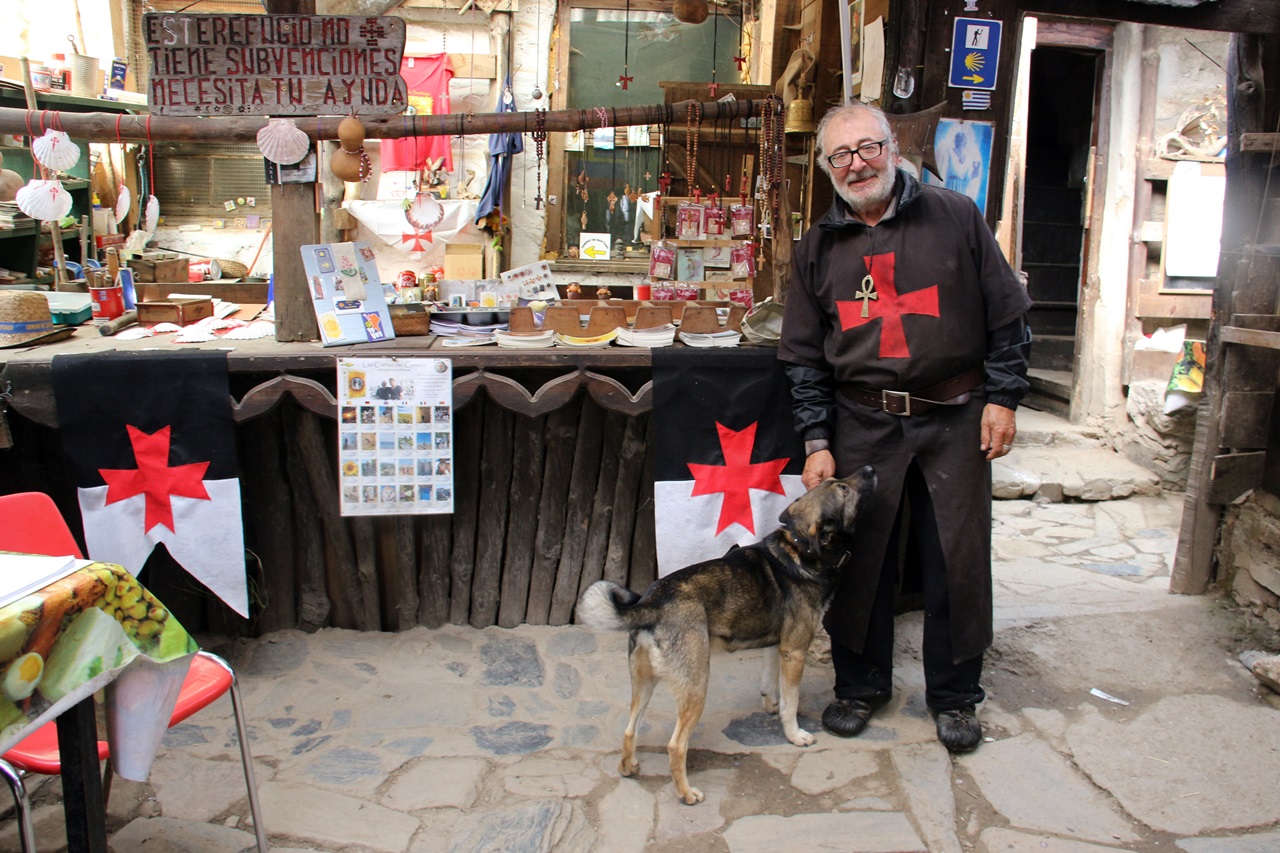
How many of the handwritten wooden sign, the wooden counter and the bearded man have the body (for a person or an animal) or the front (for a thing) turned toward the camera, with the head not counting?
3

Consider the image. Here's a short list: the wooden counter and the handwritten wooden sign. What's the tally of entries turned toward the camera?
2

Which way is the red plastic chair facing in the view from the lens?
facing the viewer and to the right of the viewer

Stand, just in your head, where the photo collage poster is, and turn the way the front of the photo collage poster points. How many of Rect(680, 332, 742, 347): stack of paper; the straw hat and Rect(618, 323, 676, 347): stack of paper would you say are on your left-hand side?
2

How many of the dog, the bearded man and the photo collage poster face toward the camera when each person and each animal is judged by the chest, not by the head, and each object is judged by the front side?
2

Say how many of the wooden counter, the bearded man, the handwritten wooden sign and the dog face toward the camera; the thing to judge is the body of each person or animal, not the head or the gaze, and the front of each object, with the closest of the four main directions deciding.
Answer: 3

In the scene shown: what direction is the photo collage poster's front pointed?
toward the camera

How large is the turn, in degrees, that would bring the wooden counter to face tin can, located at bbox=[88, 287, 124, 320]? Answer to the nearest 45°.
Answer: approximately 135° to its right

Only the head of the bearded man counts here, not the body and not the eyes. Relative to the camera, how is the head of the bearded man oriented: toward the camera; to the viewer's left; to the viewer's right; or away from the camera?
toward the camera

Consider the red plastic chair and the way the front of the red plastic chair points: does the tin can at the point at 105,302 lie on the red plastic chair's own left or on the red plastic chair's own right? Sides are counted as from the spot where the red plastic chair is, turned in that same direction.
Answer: on the red plastic chair's own left

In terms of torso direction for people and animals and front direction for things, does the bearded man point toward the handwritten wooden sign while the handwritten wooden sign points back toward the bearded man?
no

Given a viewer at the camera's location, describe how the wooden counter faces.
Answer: facing the viewer

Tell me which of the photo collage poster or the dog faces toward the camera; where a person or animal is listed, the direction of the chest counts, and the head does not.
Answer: the photo collage poster

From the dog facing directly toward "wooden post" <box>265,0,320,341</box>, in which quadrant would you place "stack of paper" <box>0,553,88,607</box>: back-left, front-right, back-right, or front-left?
front-left
